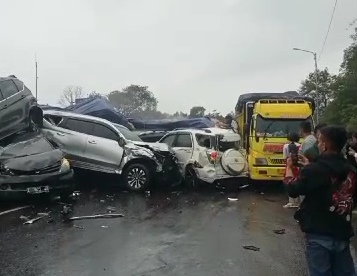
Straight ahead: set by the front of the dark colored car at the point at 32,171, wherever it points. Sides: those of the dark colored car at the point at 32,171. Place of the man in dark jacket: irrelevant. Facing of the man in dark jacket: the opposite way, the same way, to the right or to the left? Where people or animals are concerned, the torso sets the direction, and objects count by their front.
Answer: the opposite way

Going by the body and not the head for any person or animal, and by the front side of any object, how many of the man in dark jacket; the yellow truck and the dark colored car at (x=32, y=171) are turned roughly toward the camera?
2

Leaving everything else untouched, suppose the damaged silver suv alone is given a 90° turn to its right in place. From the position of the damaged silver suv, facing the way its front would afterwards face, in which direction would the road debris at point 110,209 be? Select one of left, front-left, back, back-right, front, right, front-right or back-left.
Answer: front-left

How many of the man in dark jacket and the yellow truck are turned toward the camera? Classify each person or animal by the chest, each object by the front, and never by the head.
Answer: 1

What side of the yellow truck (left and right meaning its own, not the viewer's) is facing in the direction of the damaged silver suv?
right

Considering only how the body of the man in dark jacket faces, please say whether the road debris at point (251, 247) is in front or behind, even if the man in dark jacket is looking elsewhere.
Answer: in front

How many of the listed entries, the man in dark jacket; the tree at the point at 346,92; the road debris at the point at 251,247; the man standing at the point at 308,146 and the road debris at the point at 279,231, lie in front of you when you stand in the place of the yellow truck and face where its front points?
4

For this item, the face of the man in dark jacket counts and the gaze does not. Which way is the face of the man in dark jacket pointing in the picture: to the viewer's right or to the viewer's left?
to the viewer's left

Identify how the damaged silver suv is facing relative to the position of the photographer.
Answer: facing the viewer and to the right of the viewer

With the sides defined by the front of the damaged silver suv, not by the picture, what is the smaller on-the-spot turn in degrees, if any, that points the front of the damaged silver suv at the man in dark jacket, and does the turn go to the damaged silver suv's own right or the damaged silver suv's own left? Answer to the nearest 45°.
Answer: approximately 45° to the damaged silver suv's own right

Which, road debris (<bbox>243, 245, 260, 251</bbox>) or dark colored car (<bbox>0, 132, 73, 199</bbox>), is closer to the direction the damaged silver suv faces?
the road debris

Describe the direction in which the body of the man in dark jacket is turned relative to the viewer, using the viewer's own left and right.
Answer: facing away from the viewer and to the left of the viewer

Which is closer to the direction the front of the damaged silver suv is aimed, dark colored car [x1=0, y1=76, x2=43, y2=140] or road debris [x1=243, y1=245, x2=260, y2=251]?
the road debris

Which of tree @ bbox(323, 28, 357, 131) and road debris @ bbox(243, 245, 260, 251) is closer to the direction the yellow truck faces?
the road debris

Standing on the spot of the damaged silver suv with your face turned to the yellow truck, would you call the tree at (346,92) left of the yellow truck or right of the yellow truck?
left

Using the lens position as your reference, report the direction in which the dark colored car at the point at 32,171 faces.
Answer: facing the viewer
